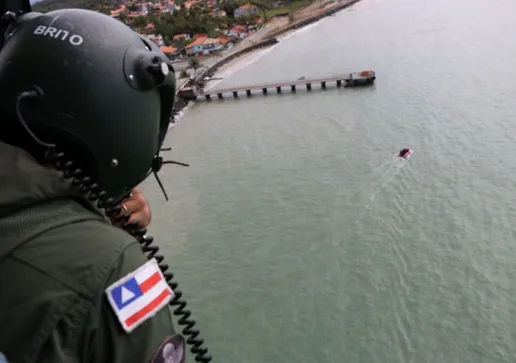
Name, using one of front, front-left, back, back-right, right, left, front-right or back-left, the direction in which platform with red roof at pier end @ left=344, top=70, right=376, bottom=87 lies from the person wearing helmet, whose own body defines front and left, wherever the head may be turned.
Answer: front

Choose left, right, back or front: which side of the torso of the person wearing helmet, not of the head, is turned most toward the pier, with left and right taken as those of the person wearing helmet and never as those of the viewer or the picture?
front

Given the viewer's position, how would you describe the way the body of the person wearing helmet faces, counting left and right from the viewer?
facing away from the viewer and to the right of the viewer

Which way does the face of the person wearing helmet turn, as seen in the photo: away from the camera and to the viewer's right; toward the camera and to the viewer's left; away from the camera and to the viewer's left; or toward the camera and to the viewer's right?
away from the camera and to the viewer's right

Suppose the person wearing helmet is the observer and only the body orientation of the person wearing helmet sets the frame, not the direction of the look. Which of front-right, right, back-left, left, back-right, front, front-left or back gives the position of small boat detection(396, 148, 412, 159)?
front
